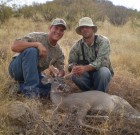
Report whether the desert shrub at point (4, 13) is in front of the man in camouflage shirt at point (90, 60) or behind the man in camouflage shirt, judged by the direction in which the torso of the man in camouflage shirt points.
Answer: behind

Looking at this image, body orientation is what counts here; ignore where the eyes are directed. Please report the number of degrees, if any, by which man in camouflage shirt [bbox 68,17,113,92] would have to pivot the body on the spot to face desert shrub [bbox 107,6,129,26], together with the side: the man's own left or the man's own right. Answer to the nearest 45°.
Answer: approximately 180°

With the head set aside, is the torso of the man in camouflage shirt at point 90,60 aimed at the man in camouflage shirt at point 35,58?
no

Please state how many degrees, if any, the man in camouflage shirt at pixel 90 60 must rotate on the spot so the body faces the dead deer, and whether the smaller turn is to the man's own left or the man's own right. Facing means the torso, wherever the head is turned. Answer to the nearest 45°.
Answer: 0° — they already face it

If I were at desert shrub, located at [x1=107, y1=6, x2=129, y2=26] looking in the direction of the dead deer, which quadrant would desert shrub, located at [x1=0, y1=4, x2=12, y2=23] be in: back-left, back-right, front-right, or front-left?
front-right

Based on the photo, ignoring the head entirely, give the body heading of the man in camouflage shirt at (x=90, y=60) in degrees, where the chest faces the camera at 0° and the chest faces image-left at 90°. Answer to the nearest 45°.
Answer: approximately 0°

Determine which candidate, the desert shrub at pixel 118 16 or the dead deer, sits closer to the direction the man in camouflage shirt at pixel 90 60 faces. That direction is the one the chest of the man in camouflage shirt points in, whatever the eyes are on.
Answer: the dead deer

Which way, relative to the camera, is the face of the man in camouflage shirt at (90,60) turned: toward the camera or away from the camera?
toward the camera

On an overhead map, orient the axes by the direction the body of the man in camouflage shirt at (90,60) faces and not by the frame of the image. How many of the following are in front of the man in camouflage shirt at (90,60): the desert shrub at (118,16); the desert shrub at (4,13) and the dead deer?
1
